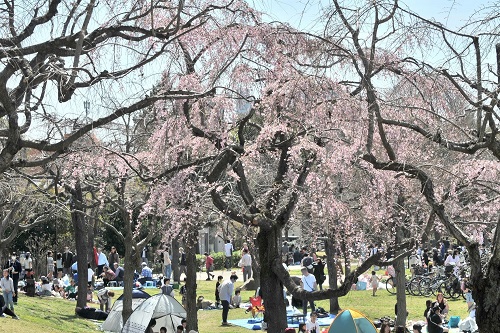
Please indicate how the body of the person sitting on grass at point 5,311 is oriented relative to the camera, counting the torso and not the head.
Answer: to the viewer's right

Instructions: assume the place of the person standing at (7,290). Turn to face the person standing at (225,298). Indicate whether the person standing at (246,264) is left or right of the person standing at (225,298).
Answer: left
